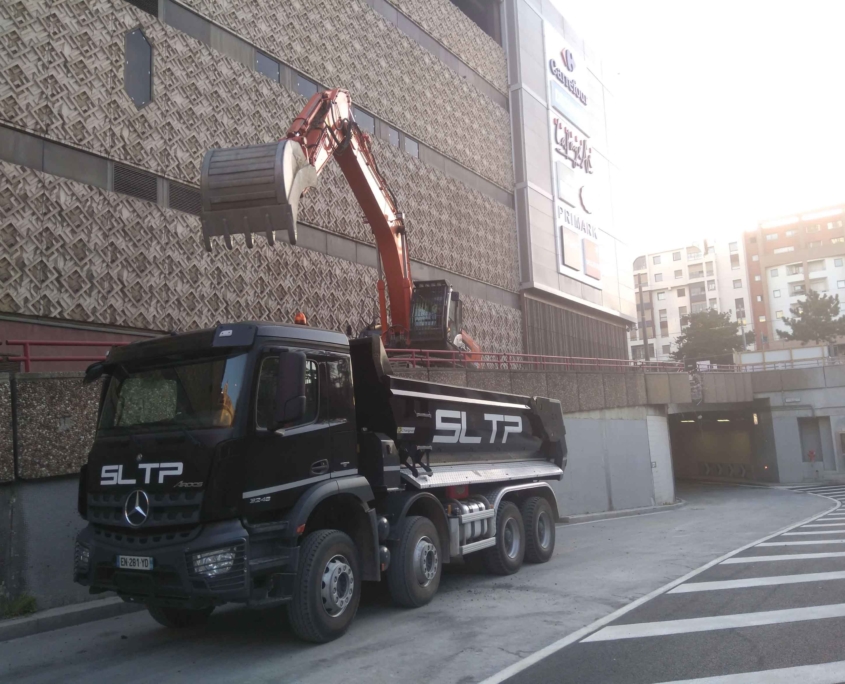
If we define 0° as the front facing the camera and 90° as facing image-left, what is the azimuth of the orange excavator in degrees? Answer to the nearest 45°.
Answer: approximately 45°

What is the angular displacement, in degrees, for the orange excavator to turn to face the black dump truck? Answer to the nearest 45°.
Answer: approximately 45° to its left

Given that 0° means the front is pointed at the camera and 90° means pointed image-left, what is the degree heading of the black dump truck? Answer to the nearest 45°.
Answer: approximately 45°
